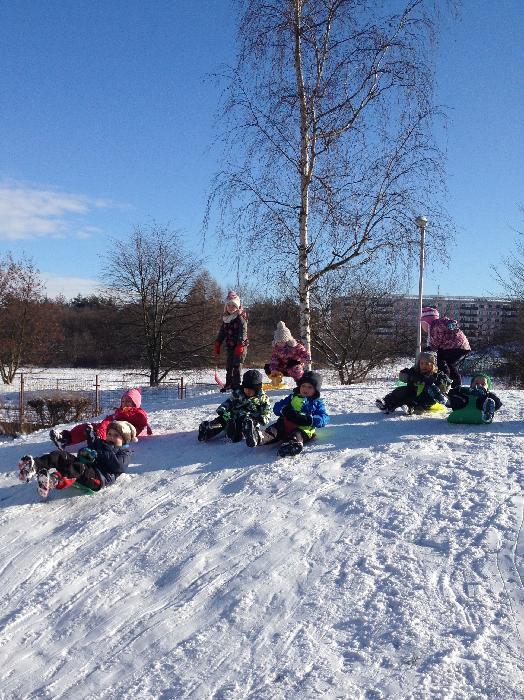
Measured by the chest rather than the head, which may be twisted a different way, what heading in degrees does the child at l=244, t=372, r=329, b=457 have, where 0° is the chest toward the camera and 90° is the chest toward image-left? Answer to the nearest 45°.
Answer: approximately 45°

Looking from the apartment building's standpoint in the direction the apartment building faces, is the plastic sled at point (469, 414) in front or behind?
in front

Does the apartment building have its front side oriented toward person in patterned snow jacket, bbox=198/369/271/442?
yes

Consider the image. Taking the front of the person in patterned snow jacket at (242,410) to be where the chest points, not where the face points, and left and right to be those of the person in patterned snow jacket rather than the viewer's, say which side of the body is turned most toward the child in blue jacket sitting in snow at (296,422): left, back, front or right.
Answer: left

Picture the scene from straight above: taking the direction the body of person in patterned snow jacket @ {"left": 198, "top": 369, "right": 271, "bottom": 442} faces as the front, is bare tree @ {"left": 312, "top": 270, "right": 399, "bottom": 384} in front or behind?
behind

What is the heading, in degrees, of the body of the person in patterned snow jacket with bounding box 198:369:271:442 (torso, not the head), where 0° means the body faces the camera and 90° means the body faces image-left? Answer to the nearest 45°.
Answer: approximately 45°

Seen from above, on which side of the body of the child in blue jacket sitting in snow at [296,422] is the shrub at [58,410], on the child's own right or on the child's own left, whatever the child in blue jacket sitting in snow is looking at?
on the child's own right

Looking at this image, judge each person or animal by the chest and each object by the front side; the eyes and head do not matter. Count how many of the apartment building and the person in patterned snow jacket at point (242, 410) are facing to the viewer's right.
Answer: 0

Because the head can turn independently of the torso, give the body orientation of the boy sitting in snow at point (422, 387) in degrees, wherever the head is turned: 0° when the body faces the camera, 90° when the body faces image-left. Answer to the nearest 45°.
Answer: approximately 45°

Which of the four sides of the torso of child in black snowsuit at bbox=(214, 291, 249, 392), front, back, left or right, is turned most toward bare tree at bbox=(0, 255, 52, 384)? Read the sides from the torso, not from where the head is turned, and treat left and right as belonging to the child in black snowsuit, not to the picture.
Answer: right
